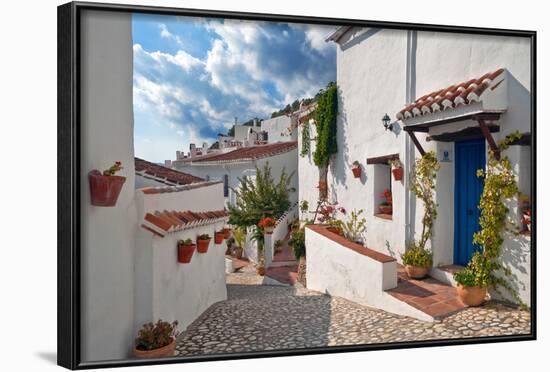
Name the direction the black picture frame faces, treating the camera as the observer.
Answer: facing the viewer and to the right of the viewer
